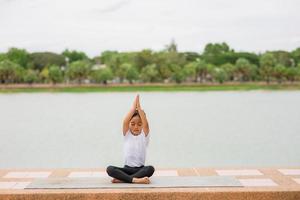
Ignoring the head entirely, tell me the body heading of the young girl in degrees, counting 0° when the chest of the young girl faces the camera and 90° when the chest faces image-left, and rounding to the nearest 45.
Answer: approximately 0°
